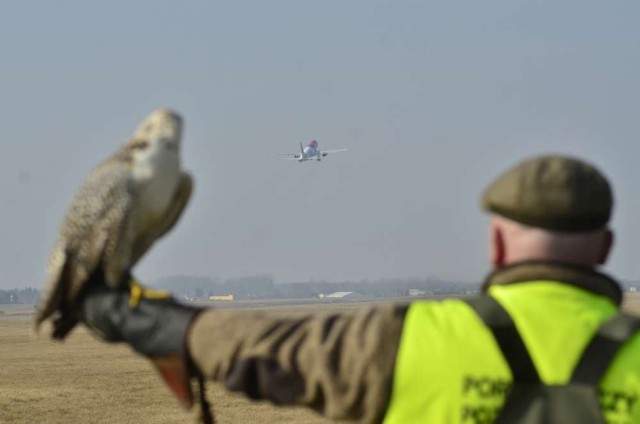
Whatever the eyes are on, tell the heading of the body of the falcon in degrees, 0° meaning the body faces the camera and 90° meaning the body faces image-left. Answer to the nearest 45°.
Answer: approximately 315°

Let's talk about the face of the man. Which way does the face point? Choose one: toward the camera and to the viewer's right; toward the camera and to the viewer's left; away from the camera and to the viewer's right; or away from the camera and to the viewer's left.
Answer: away from the camera and to the viewer's left

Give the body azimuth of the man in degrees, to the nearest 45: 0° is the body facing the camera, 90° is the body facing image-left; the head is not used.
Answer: approximately 180°
